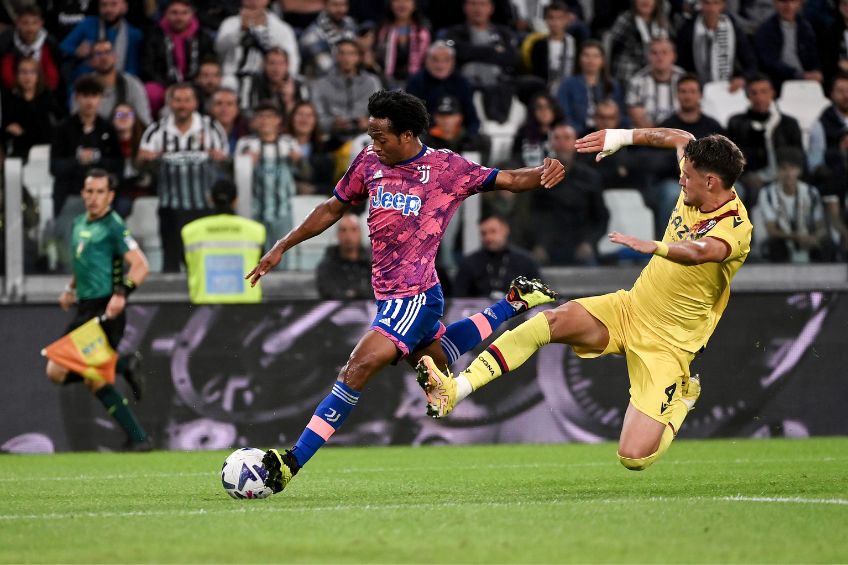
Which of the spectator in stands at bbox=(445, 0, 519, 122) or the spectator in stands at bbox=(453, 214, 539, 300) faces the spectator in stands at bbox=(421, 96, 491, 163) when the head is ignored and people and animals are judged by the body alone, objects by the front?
the spectator in stands at bbox=(445, 0, 519, 122)

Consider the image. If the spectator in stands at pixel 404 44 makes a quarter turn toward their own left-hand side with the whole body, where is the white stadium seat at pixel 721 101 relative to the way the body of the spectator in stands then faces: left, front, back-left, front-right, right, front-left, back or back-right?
front

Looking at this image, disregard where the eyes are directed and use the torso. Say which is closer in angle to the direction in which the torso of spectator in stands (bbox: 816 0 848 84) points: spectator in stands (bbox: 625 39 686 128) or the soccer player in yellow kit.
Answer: the soccer player in yellow kit

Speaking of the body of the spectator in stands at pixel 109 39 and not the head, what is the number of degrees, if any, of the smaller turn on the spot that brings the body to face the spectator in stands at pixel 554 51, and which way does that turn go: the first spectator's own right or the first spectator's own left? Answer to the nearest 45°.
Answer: approximately 90° to the first spectator's own left

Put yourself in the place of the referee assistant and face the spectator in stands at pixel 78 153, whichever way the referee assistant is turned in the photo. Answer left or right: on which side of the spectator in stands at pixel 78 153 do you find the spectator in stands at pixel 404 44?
right

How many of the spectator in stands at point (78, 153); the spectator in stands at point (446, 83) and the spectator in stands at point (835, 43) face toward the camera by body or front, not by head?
3

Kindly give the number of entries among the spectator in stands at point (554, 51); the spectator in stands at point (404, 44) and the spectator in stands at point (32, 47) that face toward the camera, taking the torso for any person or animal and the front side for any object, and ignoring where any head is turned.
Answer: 3

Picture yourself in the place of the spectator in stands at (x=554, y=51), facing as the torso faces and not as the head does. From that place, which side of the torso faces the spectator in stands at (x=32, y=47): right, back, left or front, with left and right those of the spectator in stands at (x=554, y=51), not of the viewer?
right

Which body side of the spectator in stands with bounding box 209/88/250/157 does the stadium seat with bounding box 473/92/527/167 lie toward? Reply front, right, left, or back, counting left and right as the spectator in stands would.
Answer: left

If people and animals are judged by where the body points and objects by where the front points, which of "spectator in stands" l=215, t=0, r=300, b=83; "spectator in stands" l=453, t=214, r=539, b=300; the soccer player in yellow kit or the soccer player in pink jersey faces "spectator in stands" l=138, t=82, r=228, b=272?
"spectator in stands" l=215, t=0, r=300, b=83

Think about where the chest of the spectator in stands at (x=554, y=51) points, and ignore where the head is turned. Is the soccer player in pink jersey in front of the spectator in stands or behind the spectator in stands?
in front

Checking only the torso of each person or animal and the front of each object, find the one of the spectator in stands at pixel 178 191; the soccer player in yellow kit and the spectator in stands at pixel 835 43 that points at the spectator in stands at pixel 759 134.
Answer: the spectator in stands at pixel 835 43

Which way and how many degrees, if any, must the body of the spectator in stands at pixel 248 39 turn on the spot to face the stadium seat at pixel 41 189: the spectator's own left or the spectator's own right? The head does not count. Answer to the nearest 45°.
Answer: approximately 45° to the spectator's own right
